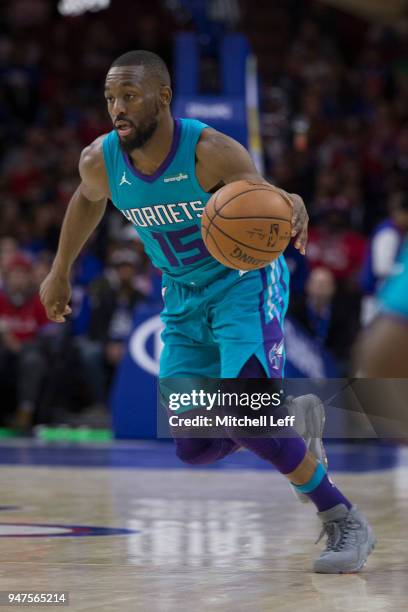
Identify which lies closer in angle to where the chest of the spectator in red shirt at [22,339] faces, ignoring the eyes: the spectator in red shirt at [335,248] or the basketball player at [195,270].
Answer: the basketball player

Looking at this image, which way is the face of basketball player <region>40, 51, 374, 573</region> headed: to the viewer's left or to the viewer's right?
to the viewer's left

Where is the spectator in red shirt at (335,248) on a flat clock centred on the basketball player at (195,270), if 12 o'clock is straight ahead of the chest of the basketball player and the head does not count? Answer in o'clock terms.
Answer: The spectator in red shirt is roughly at 5 o'clock from the basketball player.

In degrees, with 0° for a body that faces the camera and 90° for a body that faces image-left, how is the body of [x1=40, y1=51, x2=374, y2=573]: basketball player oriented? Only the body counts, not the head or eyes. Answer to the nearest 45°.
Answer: approximately 45°

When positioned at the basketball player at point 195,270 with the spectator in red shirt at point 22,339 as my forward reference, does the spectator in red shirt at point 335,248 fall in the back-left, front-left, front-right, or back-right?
front-right

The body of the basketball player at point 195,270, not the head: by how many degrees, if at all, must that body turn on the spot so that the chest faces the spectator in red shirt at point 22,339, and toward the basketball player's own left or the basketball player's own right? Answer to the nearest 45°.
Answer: approximately 135° to the basketball player's own right

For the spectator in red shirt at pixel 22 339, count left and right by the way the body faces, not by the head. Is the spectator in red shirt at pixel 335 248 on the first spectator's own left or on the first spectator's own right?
on the first spectator's own left

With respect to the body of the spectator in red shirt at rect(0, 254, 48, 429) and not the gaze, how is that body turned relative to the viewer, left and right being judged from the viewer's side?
facing the viewer

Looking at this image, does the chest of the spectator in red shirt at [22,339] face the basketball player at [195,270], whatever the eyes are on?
yes

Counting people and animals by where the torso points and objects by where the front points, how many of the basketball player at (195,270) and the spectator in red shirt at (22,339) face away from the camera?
0
